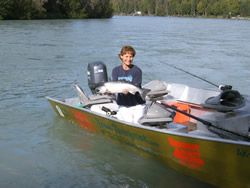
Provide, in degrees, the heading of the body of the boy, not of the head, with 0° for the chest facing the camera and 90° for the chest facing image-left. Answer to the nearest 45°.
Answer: approximately 0°
